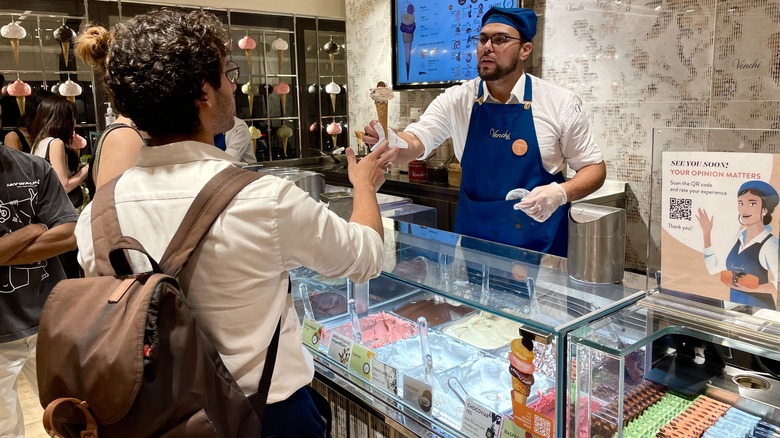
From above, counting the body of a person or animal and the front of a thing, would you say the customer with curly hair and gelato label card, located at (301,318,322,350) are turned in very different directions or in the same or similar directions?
very different directions

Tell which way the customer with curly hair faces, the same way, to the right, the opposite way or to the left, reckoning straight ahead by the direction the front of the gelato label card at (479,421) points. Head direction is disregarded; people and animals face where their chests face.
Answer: the opposite way

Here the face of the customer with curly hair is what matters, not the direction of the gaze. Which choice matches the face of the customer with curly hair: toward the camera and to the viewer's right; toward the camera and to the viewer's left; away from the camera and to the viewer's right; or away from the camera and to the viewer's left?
away from the camera and to the viewer's right

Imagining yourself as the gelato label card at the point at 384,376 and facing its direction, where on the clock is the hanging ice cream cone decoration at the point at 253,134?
The hanging ice cream cone decoration is roughly at 4 o'clock from the gelato label card.

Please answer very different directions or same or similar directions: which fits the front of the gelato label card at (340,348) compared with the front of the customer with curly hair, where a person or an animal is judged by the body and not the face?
very different directions

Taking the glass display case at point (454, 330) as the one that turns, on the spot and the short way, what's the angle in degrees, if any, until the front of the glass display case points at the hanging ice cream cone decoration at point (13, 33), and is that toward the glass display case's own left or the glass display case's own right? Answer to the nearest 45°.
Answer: approximately 90° to the glass display case's own right

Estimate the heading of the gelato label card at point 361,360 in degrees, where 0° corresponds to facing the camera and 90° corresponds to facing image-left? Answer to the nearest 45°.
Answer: approximately 45°

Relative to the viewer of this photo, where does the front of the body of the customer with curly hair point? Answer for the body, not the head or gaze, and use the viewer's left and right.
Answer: facing away from the viewer and to the right of the viewer

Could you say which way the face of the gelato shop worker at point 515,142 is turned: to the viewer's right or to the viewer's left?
to the viewer's left

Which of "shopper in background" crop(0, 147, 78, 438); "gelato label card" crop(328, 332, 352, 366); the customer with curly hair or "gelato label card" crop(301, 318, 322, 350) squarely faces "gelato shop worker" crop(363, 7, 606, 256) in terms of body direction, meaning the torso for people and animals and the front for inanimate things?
the customer with curly hair

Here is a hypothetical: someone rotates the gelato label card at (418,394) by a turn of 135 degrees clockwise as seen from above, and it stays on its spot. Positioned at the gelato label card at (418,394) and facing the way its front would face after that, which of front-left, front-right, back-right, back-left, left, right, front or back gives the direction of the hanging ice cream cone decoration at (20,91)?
front-left

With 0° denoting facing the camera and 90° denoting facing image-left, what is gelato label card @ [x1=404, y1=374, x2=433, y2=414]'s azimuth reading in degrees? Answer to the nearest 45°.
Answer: approximately 45°

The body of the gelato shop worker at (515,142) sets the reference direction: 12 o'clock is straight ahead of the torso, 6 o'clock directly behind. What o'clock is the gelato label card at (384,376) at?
The gelato label card is roughly at 11 o'clock from the gelato shop worker.
